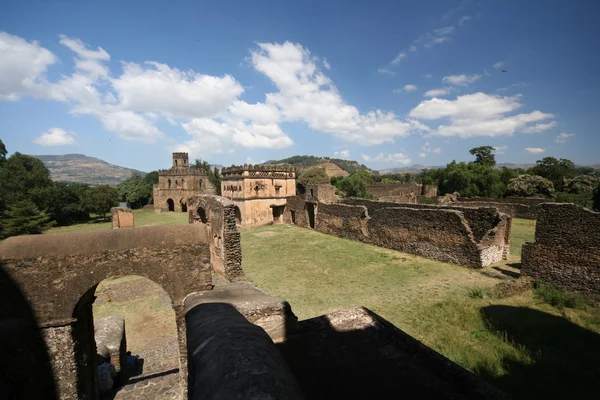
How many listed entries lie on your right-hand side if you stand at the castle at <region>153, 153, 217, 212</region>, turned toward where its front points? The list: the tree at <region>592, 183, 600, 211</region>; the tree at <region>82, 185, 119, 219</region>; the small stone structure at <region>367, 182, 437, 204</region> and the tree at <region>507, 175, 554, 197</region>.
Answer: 1

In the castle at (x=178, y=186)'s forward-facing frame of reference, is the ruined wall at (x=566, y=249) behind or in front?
in front

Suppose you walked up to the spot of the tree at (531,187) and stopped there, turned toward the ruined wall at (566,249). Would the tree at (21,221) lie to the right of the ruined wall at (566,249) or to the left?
right

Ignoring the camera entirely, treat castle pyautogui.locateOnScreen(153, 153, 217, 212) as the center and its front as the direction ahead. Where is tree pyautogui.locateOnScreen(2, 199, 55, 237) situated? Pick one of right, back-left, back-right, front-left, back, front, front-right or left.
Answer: front-right

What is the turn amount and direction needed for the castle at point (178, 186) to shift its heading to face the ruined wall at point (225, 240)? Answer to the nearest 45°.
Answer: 0° — it already faces it

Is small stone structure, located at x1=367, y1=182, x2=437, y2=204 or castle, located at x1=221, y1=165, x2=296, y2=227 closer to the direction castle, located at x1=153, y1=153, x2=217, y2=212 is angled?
the castle

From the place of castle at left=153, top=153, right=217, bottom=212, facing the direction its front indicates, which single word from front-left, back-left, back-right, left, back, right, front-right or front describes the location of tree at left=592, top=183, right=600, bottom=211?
front-left

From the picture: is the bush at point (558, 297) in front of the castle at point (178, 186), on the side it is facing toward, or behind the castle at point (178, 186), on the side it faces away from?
in front

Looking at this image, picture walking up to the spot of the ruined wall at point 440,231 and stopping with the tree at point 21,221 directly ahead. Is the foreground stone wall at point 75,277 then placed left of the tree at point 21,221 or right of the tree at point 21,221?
left

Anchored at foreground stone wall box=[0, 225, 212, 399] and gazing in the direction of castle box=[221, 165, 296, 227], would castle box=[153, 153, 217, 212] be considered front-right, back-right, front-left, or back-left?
front-left

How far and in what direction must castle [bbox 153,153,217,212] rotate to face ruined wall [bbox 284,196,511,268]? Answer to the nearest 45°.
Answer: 0° — it already faces it

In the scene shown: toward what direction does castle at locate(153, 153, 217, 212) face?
toward the camera

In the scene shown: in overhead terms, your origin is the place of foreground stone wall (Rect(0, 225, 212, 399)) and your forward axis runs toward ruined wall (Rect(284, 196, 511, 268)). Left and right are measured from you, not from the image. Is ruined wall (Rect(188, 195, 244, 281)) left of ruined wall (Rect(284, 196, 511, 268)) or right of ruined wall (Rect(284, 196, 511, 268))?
left

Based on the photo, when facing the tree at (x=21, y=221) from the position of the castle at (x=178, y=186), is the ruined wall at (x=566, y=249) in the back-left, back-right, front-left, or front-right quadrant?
front-left

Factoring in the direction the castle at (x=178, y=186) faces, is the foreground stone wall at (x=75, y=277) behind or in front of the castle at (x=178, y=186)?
in front

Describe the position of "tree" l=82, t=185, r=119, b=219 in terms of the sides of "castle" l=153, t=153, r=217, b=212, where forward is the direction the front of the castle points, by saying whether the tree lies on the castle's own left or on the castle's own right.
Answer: on the castle's own right

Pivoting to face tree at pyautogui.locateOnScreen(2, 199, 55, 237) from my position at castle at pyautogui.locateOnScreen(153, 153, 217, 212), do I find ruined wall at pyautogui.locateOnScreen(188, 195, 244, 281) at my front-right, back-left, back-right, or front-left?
front-left
